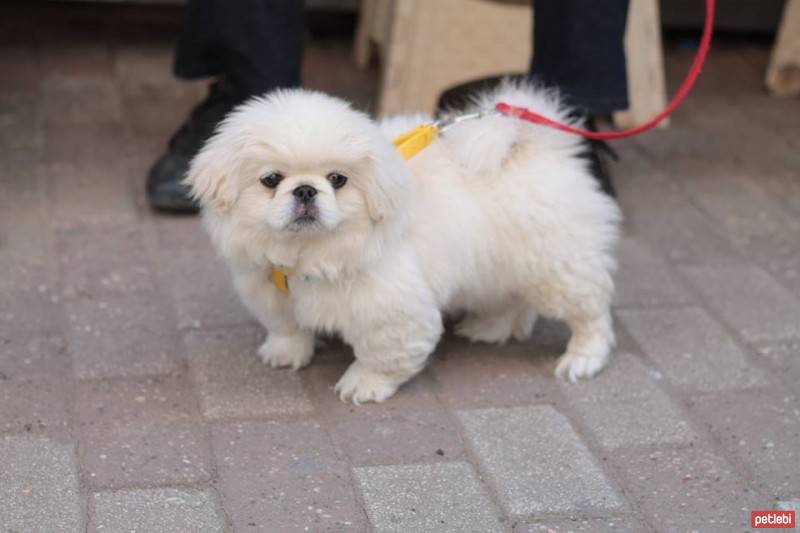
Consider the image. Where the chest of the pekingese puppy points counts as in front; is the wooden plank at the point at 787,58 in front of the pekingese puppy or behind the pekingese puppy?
behind

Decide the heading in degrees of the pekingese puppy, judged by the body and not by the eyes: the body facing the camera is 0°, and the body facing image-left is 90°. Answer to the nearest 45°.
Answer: approximately 45°
